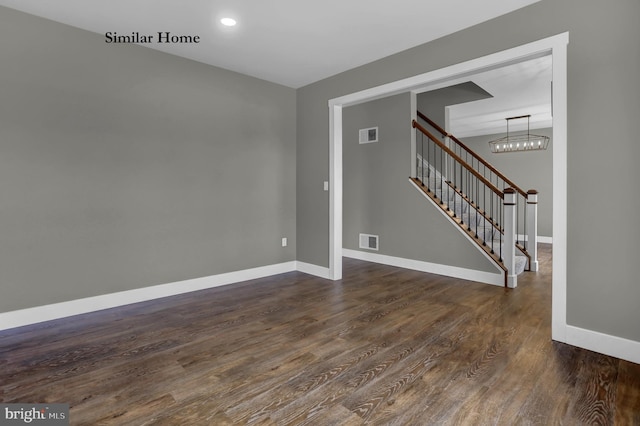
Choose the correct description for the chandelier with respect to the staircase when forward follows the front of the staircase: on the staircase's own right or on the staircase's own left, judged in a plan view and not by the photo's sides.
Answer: on the staircase's own left

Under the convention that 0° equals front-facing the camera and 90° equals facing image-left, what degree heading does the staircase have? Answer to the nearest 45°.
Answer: approximately 315°
